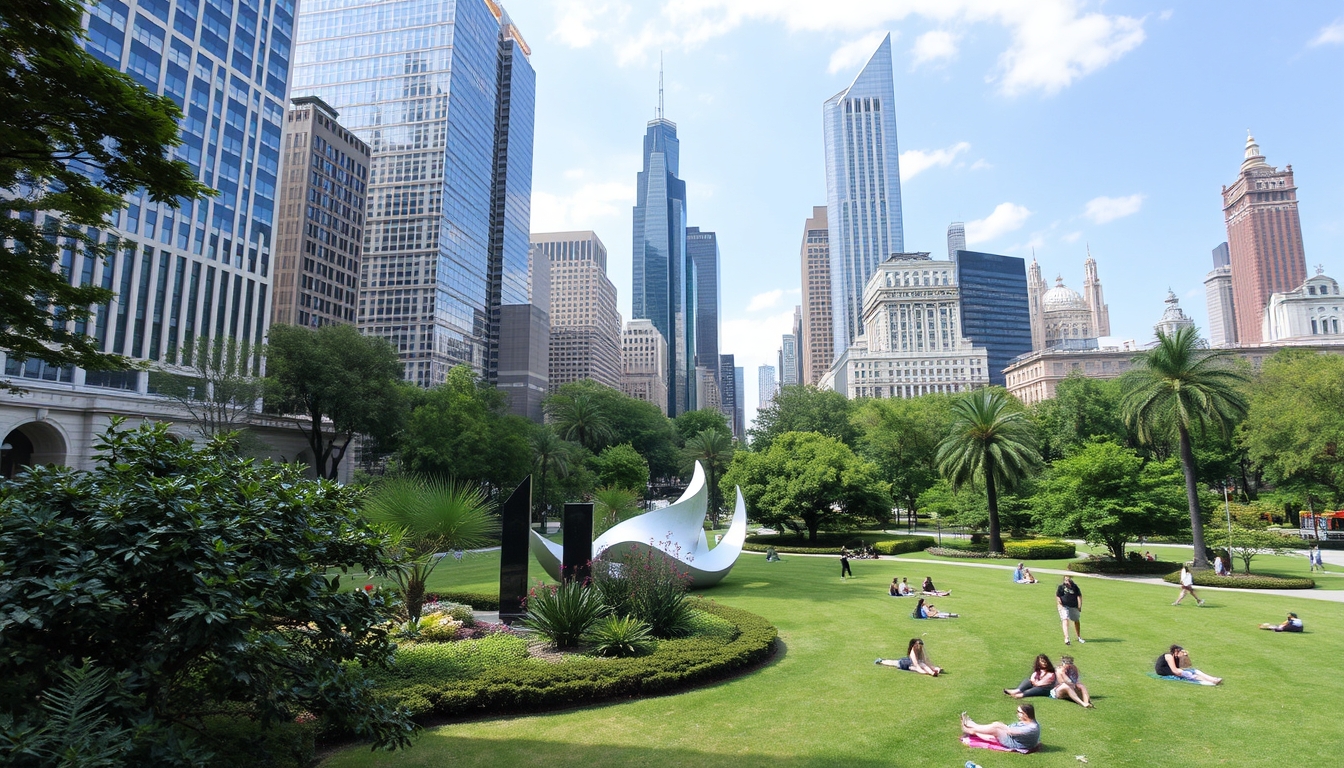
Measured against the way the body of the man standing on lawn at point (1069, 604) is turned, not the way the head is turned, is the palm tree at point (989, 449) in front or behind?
behind

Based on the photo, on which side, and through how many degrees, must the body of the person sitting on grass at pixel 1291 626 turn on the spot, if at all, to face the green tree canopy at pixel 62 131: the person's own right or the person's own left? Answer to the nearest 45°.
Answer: approximately 45° to the person's own left

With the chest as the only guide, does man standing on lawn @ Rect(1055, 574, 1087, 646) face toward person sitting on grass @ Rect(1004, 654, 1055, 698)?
yes

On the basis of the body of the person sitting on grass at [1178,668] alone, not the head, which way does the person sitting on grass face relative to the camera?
to the viewer's right

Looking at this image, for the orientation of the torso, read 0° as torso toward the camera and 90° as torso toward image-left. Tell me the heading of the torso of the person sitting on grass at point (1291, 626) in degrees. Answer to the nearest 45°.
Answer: approximately 90°

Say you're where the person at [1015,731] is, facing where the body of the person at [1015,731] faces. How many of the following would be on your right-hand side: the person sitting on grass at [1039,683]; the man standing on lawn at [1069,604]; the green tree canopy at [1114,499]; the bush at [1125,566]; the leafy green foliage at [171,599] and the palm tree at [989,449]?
5

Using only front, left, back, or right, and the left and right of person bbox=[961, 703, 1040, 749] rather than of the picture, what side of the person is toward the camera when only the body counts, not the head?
left

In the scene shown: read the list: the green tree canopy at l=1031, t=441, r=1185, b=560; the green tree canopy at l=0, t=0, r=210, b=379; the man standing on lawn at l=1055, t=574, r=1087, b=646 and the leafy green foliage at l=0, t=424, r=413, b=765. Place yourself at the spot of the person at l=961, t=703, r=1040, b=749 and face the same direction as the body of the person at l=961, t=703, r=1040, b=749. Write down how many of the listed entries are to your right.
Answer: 2
